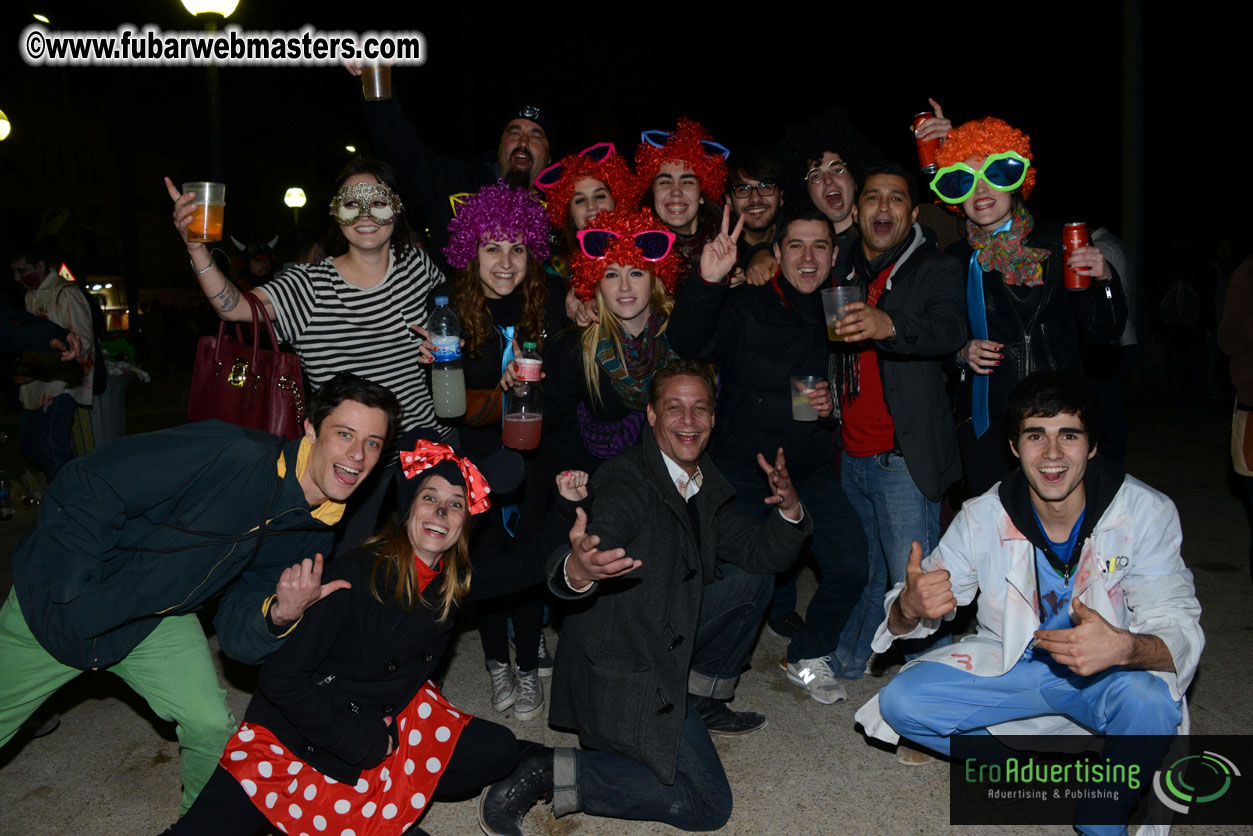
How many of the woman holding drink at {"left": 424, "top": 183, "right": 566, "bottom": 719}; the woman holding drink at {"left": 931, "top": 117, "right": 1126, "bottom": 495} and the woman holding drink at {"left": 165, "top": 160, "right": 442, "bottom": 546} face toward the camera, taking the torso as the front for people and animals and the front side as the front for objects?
3

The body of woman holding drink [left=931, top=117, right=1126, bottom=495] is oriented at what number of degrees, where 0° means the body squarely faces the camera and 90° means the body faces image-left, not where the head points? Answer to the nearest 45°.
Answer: approximately 0°

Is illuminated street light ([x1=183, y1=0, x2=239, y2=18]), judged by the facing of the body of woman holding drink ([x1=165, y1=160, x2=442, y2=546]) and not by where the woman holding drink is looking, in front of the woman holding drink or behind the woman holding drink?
behind

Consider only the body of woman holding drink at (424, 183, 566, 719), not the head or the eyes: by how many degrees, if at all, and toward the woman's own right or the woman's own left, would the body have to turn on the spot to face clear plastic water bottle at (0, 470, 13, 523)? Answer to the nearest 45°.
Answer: approximately 135° to the woman's own right

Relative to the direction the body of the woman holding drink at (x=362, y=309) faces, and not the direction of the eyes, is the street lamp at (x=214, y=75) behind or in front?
behind

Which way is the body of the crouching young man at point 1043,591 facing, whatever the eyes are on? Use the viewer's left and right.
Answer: facing the viewer

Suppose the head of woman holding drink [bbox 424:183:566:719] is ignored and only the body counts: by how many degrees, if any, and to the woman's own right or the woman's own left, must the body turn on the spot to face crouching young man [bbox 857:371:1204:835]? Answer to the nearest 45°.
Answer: approximately 45° to the woman's own left

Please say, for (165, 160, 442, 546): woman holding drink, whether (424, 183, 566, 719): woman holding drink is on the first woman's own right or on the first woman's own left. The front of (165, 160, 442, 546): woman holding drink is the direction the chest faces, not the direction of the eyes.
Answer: on the first woman's own left

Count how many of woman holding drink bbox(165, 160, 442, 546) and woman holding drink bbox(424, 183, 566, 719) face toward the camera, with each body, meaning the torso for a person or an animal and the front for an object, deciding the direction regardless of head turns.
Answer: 2

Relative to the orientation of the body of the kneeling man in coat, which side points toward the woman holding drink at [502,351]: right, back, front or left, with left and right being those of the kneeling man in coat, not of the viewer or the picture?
back

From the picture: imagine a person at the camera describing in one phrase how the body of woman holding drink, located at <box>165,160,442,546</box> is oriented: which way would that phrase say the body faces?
toward the camera
